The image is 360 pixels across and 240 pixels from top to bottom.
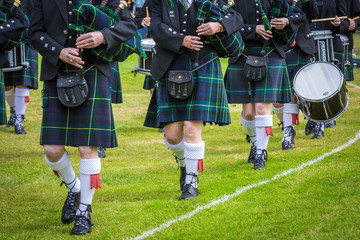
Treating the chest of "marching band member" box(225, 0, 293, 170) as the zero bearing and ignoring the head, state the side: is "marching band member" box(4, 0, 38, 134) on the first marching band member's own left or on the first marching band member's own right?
on the first marching band member's own right

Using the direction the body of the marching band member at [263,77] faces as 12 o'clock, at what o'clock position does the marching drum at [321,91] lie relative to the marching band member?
The marching drum is roughly at 8 o'clock from the marching band member.

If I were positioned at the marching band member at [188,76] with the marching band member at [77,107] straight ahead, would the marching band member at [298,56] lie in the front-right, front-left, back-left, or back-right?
back-right

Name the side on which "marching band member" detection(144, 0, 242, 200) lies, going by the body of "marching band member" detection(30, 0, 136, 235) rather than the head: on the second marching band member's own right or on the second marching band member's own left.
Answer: on the second marching band member's own left

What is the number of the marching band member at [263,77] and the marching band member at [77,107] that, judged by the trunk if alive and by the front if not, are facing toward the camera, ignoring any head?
2

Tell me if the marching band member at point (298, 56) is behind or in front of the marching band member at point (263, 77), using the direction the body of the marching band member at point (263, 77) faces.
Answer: behind

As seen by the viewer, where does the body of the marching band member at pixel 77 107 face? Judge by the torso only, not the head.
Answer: toward the camera

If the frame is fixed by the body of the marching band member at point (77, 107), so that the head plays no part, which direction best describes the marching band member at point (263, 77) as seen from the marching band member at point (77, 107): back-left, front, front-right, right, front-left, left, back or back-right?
back-left

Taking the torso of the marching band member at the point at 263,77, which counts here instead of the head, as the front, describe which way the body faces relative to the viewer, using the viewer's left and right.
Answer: facing the viewer

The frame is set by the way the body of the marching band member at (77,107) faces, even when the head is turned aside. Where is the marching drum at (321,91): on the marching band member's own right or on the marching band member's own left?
on the marching band member's own left
